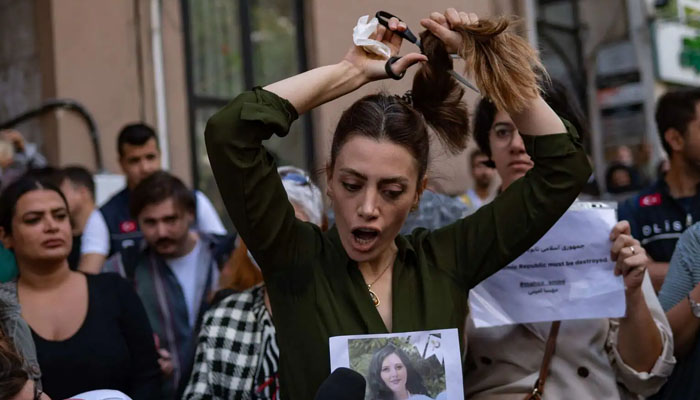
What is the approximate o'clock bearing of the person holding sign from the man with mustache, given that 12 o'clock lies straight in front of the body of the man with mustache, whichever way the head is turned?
The person holding sign is roughly at 11 o'clock from the man with mustache.

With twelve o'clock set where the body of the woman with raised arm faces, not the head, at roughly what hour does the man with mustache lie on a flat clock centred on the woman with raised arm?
The man with mustache is roughly at 5 o'clock from the woman with raised arm.

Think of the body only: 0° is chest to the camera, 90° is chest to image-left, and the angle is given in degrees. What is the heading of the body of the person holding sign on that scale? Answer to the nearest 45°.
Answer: approximately 0°

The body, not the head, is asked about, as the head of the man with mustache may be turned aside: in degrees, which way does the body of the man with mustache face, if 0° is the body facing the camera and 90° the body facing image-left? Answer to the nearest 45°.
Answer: approximately 0°

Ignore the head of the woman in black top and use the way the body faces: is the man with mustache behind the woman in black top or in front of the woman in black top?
behind

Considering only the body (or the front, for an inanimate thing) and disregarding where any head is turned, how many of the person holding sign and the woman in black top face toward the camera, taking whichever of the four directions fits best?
2
